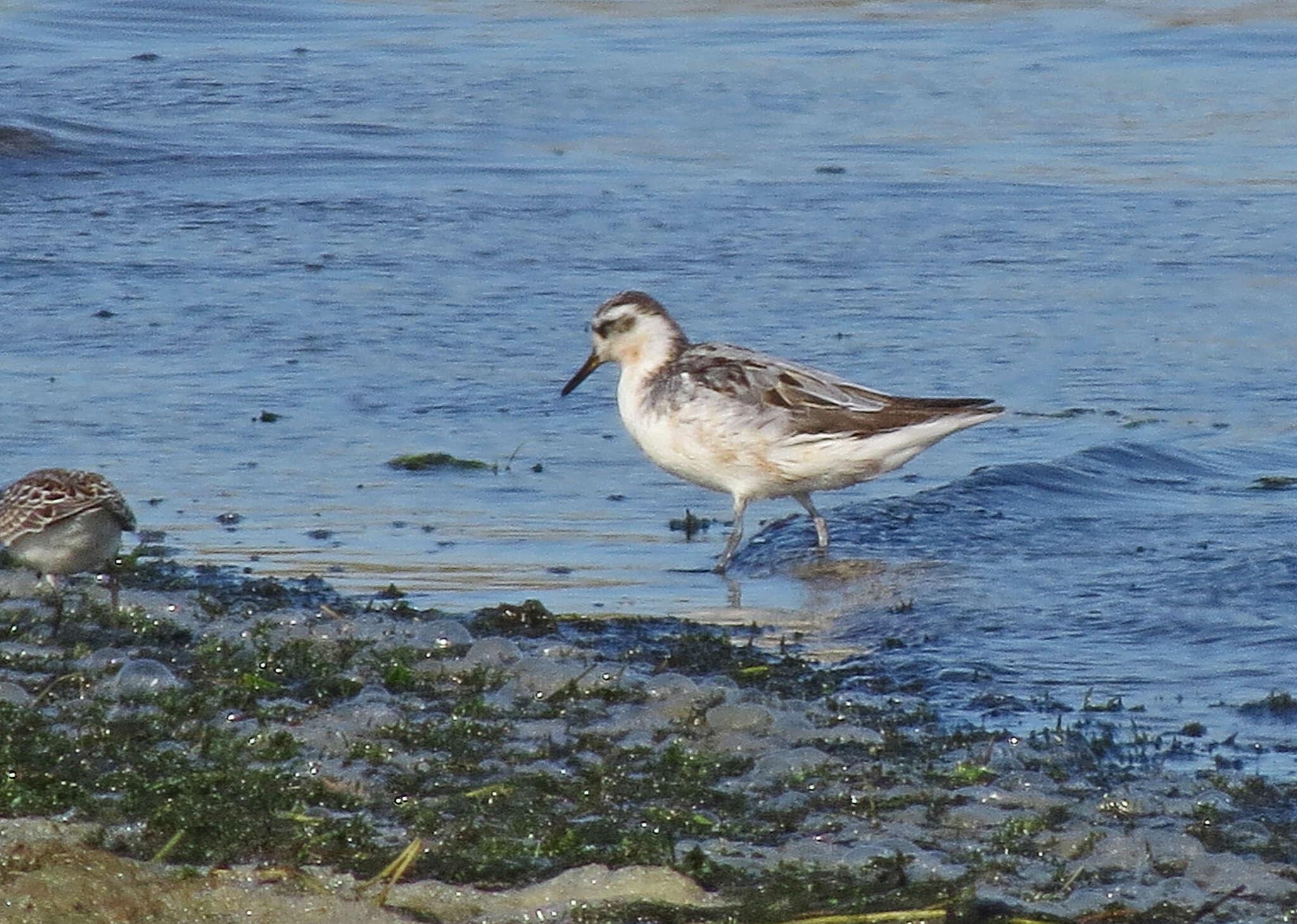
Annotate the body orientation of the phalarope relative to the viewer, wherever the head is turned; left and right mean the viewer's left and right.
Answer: facing to the left of the viewer

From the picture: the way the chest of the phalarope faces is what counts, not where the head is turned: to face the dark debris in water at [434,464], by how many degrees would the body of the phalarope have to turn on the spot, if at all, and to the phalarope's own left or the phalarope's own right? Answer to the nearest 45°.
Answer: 0° — it already faces it

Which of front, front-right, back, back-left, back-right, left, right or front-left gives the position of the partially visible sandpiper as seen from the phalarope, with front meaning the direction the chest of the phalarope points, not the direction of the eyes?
front-left

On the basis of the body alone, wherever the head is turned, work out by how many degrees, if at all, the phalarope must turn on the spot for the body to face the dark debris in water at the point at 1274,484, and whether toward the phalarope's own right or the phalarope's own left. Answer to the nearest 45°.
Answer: approximately 180°

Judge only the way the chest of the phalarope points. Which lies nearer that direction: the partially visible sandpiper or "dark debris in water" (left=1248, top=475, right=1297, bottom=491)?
the partially visible sandpiper
